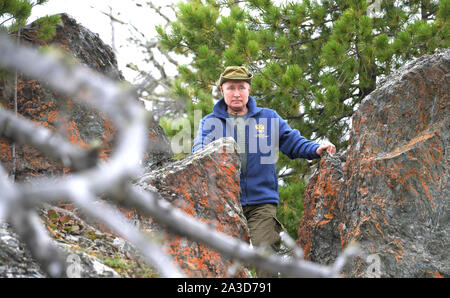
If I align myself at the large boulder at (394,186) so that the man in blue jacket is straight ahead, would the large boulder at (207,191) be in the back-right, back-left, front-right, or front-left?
front-left

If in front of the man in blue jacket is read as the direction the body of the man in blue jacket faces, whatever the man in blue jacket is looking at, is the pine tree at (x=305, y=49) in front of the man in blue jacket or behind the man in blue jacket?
behind

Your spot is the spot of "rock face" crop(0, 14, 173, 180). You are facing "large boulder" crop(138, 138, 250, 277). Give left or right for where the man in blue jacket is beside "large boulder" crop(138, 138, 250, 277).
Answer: left

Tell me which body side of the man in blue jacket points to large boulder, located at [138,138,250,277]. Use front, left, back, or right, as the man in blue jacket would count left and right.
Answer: front

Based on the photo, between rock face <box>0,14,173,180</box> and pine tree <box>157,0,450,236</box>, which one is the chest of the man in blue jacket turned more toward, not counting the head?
the rock face

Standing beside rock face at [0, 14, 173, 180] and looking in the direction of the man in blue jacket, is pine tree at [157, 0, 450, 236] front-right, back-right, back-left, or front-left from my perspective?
front-left

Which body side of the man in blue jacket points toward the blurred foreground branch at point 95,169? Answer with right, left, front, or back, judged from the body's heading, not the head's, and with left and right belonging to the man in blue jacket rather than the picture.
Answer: front

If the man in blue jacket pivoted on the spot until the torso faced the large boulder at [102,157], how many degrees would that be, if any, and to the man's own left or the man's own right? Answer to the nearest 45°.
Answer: approximately 45° to the man's own right

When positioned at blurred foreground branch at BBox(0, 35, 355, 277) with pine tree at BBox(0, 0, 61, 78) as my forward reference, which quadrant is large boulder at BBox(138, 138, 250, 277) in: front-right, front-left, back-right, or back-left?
front-right

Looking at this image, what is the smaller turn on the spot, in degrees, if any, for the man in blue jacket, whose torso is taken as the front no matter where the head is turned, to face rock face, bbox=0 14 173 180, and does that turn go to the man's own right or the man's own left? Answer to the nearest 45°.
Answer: approximately 45° to the man's own right

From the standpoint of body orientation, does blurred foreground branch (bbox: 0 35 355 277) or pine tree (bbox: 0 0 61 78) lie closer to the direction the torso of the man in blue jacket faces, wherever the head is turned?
the blurred foreground branch

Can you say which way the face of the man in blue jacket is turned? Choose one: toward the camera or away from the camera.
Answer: toward the camera

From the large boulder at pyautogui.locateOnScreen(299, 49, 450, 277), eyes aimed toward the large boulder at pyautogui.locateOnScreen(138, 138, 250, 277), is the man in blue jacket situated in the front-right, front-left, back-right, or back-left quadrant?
front-right

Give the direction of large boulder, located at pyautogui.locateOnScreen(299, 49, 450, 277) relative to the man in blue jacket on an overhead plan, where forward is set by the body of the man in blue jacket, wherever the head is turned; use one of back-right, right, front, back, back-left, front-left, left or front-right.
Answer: front-left

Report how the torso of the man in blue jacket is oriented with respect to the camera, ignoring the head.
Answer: toward the camera
